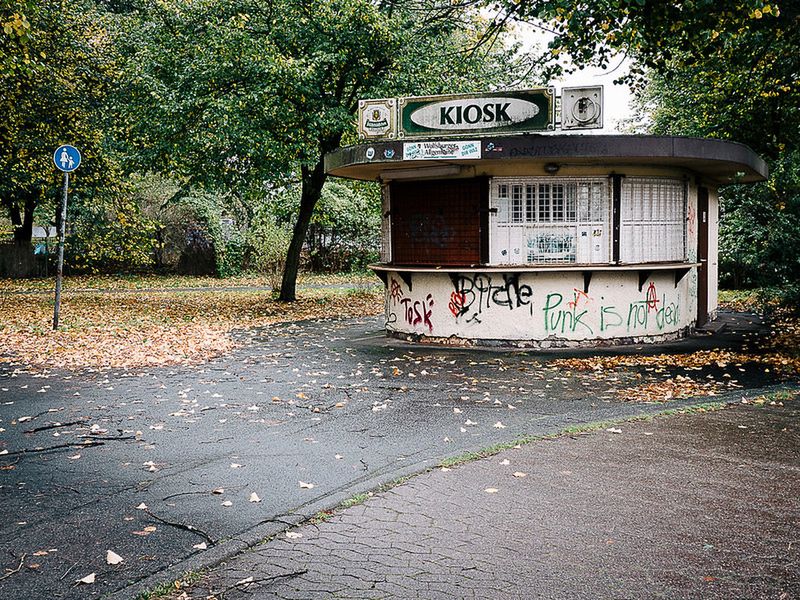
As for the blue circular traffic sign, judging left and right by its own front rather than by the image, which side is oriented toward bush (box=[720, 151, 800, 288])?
left

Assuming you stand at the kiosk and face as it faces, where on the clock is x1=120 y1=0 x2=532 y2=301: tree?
The tree is roughly at 4 o'clock from the kiosk.

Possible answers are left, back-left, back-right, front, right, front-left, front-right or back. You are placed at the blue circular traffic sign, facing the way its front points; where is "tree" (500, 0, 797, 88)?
front-left

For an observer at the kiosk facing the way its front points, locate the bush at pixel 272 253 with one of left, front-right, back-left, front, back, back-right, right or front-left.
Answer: back-right

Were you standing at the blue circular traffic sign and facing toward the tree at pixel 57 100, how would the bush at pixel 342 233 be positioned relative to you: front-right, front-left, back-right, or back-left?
front-right

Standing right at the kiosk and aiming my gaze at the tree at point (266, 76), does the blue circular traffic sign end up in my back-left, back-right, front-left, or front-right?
front-left

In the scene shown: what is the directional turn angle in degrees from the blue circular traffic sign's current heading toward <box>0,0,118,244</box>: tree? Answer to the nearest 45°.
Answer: approximately 180°

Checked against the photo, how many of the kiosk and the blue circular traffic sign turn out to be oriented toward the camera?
2

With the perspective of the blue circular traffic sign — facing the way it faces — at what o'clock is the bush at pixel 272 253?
The bush is roughly at 7 o'clock from the blue circular traffic sign.

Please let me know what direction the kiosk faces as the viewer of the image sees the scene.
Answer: facing the viewer

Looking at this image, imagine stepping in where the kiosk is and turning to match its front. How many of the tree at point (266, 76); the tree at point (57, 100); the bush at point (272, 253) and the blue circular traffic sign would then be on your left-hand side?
0
